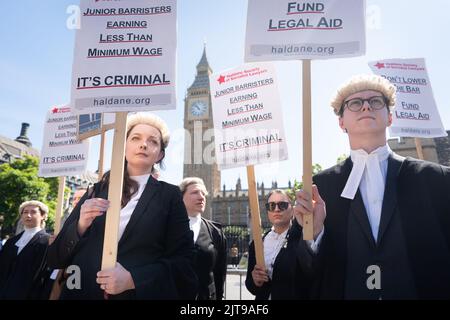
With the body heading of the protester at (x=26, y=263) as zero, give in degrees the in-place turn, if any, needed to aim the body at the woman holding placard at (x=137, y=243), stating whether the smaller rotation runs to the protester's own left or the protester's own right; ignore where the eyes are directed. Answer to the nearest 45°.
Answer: approximately 45° to the protester's own left

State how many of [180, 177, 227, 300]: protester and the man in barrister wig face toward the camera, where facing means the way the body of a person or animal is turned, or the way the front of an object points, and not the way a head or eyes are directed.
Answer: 2

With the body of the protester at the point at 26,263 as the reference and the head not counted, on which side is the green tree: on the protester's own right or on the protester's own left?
on the protester's own right

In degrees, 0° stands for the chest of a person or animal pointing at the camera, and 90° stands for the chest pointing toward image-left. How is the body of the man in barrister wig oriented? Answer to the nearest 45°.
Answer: approximately 0°

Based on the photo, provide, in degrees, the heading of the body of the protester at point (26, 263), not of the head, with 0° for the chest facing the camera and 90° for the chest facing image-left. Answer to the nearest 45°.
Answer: approximately 45°

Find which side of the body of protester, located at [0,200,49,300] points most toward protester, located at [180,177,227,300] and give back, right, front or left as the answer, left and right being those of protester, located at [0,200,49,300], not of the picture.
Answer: left
